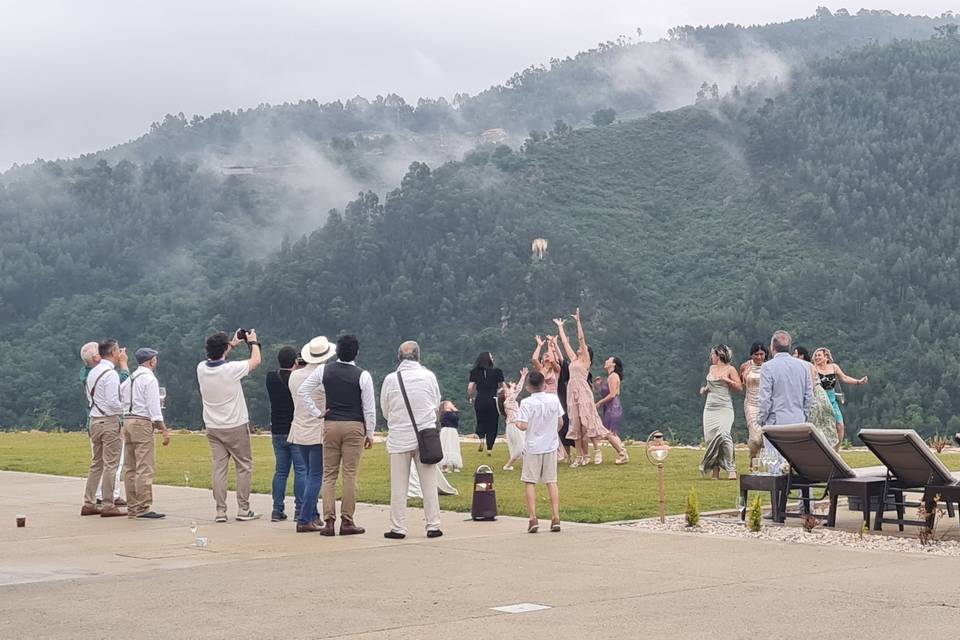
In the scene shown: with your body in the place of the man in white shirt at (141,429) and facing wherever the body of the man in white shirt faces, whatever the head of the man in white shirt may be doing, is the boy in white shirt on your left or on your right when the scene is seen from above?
on your right

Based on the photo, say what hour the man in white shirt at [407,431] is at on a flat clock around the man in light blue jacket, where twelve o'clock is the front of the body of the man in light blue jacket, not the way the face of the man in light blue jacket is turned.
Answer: The man in white shirt is roughly at 8 o'clock from the man in light blue jacket.

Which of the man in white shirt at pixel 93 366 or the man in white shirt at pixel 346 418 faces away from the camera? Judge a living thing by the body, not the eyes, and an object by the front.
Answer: the man in white shirt at pixel 346 418

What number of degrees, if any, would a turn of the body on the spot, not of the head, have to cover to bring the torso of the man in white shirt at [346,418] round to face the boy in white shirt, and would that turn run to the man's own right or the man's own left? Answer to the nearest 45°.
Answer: approximately 90° to the man's own right

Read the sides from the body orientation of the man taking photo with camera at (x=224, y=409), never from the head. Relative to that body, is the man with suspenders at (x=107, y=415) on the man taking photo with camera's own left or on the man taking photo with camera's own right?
on the man taking photo with camera's own left

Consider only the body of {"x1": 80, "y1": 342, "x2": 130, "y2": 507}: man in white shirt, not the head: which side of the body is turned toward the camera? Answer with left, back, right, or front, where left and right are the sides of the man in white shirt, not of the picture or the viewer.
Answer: right

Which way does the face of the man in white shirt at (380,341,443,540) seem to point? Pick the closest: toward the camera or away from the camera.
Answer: away from the camera

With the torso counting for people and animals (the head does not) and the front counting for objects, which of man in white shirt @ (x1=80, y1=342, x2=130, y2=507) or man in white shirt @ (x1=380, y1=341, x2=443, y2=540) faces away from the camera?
man in white shirt @ (x1=380, y1=341, x2=443, y2=540)

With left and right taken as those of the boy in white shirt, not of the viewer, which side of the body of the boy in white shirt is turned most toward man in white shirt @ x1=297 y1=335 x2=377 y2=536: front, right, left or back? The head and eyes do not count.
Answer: left

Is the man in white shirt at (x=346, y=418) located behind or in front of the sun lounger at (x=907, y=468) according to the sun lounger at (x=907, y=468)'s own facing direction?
behind

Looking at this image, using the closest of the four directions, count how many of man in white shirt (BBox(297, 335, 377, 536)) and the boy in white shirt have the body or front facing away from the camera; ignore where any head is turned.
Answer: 2

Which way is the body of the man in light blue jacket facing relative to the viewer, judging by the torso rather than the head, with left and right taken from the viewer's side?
facing away from the viewer

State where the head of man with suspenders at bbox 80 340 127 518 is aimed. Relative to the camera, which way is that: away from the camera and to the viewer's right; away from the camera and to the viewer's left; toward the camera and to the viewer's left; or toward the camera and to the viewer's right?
away from the camera and to the viewer's right
